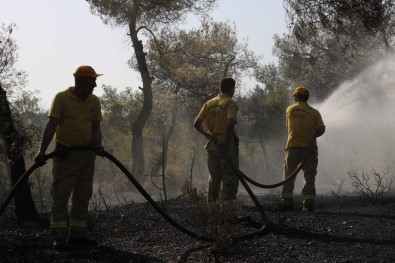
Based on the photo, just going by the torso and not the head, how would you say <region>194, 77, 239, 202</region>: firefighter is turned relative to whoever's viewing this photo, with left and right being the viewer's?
facing away from the viewer and to the right of the viewer

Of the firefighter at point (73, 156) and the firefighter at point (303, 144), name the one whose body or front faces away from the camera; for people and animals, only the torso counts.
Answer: the firefighter at point (303, 144)

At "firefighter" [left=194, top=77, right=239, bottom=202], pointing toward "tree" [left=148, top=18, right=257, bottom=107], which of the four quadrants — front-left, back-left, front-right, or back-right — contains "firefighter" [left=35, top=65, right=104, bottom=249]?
back-left

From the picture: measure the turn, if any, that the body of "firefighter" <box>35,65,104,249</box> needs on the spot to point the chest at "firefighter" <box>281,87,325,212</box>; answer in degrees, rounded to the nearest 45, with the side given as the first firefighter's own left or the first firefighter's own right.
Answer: approximately 90° to the first firefighter's own left

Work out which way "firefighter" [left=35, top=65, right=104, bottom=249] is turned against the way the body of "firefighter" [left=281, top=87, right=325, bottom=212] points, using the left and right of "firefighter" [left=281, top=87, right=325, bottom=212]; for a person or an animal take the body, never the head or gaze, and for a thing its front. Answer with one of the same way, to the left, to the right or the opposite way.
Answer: to the right

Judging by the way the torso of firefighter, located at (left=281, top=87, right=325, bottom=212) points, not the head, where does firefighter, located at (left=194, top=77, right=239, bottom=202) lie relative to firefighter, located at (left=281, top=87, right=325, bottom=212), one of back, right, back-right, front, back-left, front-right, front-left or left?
back-left

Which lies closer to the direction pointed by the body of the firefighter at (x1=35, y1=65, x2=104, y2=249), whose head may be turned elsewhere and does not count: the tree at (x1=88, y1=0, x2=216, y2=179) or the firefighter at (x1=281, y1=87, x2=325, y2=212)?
the firefighter

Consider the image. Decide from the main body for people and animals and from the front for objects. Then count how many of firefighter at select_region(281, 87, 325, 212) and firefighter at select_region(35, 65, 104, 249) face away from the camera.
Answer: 1

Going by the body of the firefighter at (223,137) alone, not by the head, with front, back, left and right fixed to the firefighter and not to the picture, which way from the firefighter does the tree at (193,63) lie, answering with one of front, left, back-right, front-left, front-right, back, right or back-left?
front-left

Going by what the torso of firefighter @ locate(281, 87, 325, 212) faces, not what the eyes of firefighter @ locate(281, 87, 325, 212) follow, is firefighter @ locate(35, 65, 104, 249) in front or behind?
behind

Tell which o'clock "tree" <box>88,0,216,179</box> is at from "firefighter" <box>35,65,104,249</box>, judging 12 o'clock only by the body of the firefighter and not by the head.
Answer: The tree is roughly at 8 o'clock from the firefighter.

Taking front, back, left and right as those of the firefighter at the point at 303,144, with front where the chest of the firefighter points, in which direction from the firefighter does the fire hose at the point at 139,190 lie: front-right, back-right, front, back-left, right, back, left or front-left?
back-left

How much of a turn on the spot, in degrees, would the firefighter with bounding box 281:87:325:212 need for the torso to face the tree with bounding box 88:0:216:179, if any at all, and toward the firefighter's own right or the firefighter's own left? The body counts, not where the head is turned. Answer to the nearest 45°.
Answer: approximately 45° to the firefighter's own left

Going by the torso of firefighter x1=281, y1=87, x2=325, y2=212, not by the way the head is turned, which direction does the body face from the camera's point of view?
away from the camera

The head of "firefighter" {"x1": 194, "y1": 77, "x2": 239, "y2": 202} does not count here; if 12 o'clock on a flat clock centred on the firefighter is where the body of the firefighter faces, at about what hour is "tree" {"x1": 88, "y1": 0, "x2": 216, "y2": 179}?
The tree is roughly at 10 o'clock from the firefighter.

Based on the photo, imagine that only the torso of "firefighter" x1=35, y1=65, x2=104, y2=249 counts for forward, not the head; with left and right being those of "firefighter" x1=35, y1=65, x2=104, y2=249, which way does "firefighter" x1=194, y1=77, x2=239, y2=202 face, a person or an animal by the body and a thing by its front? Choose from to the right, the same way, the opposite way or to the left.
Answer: to the left

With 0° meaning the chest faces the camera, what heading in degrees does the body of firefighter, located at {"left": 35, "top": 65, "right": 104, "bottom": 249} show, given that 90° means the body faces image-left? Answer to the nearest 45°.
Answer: approximately 315°
